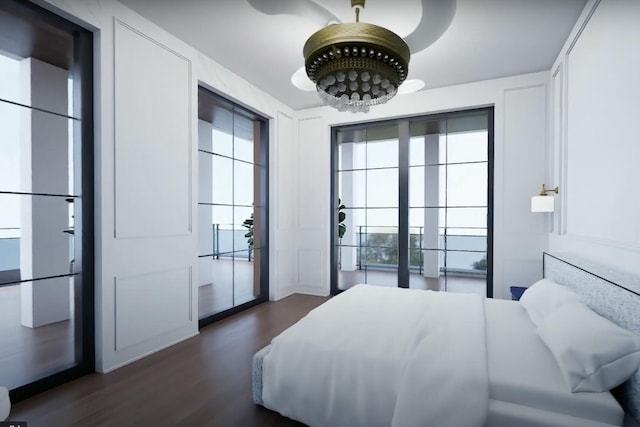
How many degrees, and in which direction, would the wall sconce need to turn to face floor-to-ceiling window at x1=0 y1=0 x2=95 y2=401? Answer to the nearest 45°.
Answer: approximately 45° to its left

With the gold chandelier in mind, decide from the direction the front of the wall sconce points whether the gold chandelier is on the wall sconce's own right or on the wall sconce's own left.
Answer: on the wall sconce's own left

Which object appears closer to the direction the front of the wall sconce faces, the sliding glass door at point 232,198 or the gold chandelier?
the sliding glass door

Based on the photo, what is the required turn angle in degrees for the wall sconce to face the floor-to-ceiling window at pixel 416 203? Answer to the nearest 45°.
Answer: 0° — it already faces it

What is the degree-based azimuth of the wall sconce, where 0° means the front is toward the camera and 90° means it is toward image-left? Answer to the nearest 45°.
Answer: approximately 90°

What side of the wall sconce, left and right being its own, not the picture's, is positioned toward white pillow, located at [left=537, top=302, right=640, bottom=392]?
left
